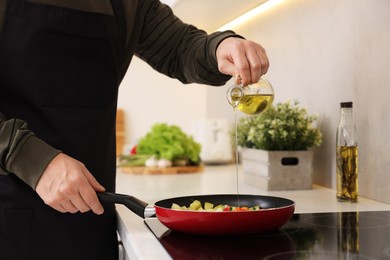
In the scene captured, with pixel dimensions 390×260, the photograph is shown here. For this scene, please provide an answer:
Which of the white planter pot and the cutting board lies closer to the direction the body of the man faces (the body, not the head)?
the white planter pot

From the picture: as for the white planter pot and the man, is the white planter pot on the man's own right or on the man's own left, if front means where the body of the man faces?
on the man's own left

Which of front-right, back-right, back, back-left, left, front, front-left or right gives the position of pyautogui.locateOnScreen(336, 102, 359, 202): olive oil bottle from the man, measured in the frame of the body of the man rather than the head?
front-left

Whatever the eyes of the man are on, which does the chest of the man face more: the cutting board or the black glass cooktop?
the black glass cooktop

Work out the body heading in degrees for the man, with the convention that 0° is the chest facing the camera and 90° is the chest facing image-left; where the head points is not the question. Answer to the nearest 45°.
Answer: approximately 315°
